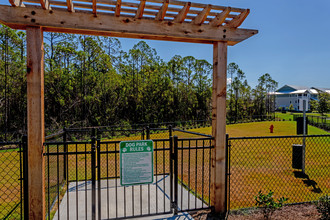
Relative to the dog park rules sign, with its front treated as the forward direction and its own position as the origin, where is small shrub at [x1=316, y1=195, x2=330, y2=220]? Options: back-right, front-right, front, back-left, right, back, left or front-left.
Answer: left

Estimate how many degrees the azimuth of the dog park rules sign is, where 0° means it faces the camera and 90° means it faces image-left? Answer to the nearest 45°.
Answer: approximately 0°

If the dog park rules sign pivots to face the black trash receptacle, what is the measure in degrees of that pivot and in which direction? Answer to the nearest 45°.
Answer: approximately 135° to its left

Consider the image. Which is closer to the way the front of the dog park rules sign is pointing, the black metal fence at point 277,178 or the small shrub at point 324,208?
the small shrub

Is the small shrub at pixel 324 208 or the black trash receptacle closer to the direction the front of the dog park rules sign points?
the small shrub

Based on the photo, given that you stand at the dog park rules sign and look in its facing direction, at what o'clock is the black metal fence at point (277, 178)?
The black metal fence is roughly at 8 o'clock from the dog park rules sign.
